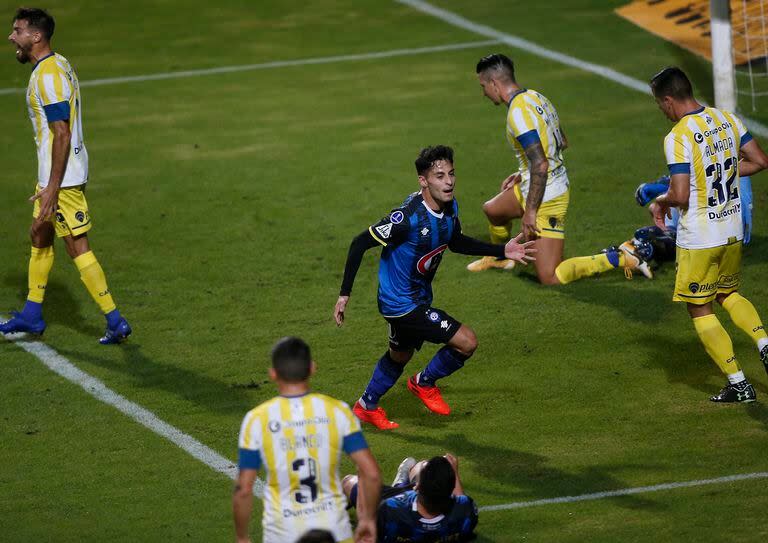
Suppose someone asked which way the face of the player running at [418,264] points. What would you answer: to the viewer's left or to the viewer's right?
to the viewer's right

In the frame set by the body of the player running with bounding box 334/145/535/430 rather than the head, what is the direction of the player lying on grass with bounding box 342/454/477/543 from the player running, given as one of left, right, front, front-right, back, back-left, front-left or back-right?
front-right

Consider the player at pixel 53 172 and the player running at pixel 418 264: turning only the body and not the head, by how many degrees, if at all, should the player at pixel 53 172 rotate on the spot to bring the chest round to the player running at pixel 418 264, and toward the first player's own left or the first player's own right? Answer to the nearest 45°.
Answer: approximately 135° to the first player's own left

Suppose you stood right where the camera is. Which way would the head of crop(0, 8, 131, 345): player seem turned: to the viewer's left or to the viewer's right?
to the viewer's left

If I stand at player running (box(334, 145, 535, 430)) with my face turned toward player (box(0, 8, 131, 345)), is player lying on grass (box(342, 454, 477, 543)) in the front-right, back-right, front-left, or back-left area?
back-left

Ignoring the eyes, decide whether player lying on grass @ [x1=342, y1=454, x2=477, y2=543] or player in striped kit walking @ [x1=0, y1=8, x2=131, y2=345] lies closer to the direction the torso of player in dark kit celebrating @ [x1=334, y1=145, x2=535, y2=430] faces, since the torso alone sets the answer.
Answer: the player lying on grass
